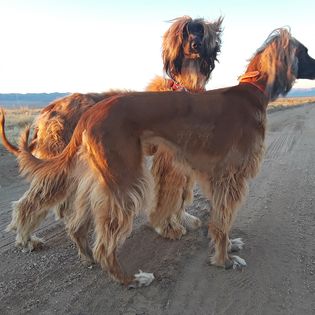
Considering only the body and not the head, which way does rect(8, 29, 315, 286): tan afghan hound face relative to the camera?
to the viewer's right

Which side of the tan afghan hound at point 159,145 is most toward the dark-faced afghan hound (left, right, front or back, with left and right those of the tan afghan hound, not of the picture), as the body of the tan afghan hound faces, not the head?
left
